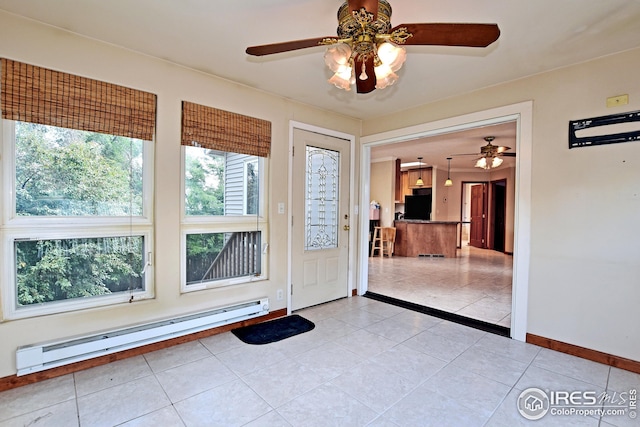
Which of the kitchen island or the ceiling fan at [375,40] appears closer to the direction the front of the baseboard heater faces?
the ceiling fan

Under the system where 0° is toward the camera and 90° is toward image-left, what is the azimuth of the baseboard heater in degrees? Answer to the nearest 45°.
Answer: approximately 315°

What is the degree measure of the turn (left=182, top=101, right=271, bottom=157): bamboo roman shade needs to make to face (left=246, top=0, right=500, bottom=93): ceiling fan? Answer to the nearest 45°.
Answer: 0° — it already faces it

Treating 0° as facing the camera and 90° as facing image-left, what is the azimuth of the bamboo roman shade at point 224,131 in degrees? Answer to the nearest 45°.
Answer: approximately 315°

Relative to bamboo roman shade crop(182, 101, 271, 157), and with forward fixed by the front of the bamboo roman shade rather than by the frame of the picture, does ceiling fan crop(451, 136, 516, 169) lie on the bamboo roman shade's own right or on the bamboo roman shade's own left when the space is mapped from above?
on the bamboo roman shade's own left

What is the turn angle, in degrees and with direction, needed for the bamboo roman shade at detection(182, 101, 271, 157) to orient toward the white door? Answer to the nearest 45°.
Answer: approximately 90° to its left

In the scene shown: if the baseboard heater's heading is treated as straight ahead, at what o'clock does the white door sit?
The white door is roughly at 10 o'clock from the baseboard heater.

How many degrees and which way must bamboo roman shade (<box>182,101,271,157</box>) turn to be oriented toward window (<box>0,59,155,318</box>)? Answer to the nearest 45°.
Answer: approximately 135° to its right
